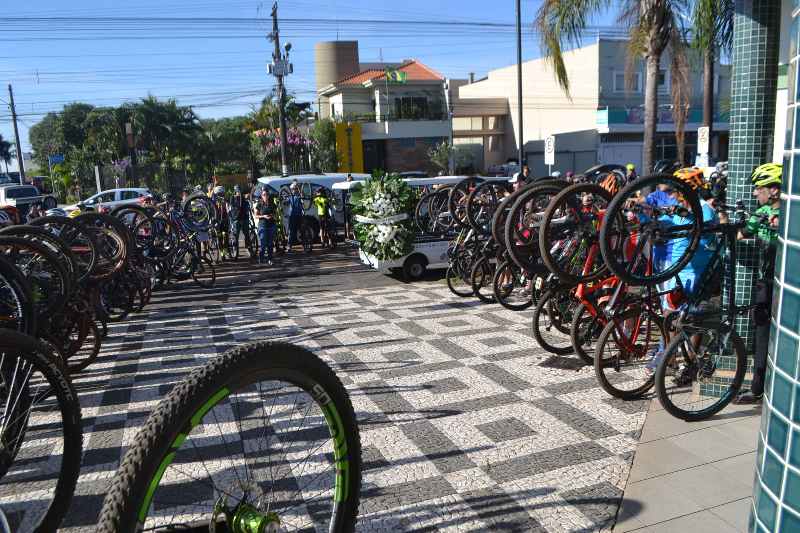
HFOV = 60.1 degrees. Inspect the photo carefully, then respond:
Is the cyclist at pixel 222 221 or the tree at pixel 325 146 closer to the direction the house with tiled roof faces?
the cyclist

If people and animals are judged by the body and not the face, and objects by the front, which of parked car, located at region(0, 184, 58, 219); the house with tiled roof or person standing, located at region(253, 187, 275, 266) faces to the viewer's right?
the parked car

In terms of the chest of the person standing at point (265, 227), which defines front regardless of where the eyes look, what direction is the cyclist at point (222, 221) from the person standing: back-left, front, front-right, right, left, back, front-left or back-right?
back-right

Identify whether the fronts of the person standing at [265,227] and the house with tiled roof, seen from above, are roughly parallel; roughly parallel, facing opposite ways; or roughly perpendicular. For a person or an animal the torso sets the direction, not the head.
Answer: roughly parallel

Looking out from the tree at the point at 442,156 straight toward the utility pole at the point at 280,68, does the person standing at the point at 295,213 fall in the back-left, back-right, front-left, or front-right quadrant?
front-left

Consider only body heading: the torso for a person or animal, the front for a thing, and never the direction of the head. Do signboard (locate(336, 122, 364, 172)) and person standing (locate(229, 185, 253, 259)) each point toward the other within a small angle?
no

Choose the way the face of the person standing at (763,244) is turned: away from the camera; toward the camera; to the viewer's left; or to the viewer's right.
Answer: to the viewer's left

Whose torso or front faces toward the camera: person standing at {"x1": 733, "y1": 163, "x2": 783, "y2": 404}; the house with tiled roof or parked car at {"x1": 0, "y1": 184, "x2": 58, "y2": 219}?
the house with tiled roof

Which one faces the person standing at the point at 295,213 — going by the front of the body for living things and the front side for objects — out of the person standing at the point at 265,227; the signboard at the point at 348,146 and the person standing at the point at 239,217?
the signboard

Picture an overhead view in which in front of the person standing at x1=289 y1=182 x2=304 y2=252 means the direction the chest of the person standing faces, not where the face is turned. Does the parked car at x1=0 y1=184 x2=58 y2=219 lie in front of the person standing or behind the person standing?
behind

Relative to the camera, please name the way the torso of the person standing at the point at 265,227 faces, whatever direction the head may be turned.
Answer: toward the camera

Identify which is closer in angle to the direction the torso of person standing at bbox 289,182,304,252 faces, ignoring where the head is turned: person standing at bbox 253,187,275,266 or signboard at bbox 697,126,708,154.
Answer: the person standing

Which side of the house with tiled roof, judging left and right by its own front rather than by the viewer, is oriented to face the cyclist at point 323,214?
front

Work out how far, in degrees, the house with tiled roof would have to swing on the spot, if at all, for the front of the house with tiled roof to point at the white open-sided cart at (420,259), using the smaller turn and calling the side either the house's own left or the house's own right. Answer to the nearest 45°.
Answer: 0° — it already faces it

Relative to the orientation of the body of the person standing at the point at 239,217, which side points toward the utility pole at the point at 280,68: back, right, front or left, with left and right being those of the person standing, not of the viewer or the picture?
back

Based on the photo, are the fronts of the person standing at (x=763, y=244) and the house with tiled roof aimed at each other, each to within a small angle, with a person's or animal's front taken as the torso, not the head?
no

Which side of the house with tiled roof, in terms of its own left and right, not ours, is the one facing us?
front
